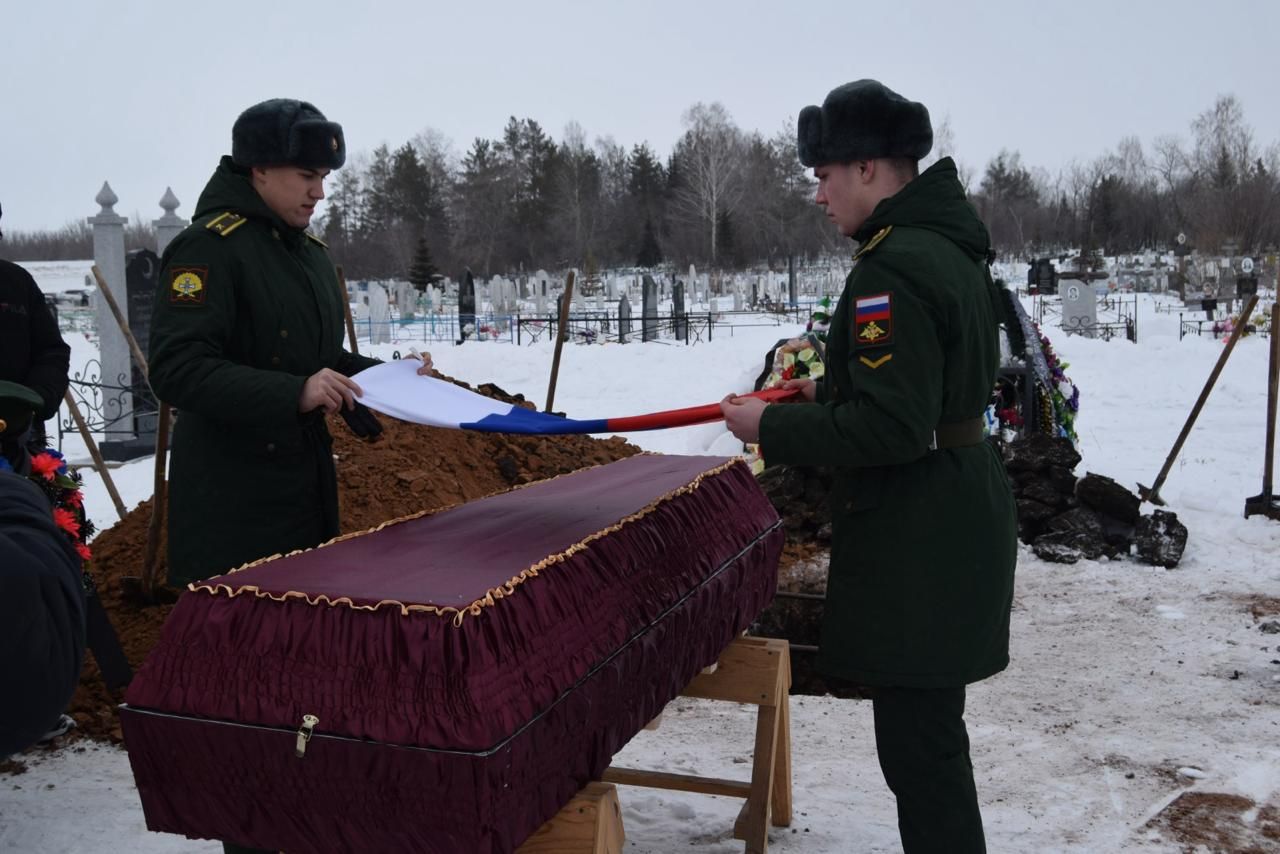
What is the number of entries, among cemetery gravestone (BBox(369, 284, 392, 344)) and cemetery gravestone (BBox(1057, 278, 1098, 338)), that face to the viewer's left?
0

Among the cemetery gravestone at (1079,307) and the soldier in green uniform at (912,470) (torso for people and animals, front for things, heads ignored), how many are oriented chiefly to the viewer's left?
1

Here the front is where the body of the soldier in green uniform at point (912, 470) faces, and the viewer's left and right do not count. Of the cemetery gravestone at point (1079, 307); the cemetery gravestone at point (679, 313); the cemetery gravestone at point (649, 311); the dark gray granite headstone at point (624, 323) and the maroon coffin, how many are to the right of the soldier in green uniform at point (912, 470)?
4

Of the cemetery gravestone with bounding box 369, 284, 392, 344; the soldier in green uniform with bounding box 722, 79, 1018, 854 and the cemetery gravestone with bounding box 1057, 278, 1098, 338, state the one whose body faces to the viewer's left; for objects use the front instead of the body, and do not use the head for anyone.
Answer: the soldier in green uniform

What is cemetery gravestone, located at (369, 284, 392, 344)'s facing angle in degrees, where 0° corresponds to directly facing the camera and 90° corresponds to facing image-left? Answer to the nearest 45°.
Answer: approximately 0°

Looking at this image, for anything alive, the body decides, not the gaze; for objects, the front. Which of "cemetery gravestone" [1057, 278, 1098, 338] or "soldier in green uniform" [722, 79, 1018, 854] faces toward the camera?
the cemetery gravestone

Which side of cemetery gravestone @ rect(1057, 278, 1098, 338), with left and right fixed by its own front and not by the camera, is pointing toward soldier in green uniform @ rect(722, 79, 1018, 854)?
front

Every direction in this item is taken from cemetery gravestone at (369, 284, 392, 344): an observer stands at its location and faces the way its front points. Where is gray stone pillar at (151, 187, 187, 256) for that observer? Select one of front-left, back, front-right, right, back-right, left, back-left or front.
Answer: front

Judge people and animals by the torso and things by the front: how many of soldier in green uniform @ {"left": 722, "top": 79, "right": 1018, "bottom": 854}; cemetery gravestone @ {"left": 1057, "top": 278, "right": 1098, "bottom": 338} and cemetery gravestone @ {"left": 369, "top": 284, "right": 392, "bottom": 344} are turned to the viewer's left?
1

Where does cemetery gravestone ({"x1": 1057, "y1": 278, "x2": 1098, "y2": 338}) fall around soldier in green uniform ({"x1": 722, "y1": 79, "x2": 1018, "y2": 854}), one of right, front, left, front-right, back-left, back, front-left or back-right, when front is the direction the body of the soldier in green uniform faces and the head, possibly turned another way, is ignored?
right

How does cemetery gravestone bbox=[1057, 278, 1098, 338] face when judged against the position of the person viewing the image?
facing the viewer

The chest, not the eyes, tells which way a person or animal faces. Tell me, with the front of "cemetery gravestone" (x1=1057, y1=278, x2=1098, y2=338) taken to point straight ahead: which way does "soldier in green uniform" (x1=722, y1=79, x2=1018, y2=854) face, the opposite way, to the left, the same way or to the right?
to the right

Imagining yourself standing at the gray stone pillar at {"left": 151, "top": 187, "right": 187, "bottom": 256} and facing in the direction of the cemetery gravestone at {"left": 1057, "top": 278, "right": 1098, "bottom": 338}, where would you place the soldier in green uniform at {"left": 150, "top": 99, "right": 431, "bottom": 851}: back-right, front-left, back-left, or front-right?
back-right

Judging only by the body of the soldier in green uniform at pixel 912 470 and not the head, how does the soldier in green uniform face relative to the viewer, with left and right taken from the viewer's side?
facing to the left of the viewer

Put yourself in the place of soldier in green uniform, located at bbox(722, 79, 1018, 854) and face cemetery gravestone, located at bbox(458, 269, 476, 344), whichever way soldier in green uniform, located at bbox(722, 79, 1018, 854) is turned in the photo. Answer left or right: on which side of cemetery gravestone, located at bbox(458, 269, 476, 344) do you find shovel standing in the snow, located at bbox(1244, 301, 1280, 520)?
right

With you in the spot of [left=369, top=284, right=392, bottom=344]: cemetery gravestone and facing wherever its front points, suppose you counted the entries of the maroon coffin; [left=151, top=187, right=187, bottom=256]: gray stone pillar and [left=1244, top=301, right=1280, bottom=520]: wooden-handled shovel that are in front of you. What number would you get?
3

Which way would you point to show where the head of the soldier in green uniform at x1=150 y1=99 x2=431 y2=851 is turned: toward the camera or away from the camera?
toward the camera

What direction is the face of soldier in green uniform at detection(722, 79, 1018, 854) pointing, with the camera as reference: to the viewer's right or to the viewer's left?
to the viewer's left

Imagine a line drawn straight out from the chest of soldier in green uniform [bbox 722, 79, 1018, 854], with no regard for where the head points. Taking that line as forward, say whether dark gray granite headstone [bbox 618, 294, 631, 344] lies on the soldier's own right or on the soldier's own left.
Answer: on the soldier's own right

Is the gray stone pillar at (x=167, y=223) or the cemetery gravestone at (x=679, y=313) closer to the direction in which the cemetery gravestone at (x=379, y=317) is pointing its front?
the gray stone pillar
